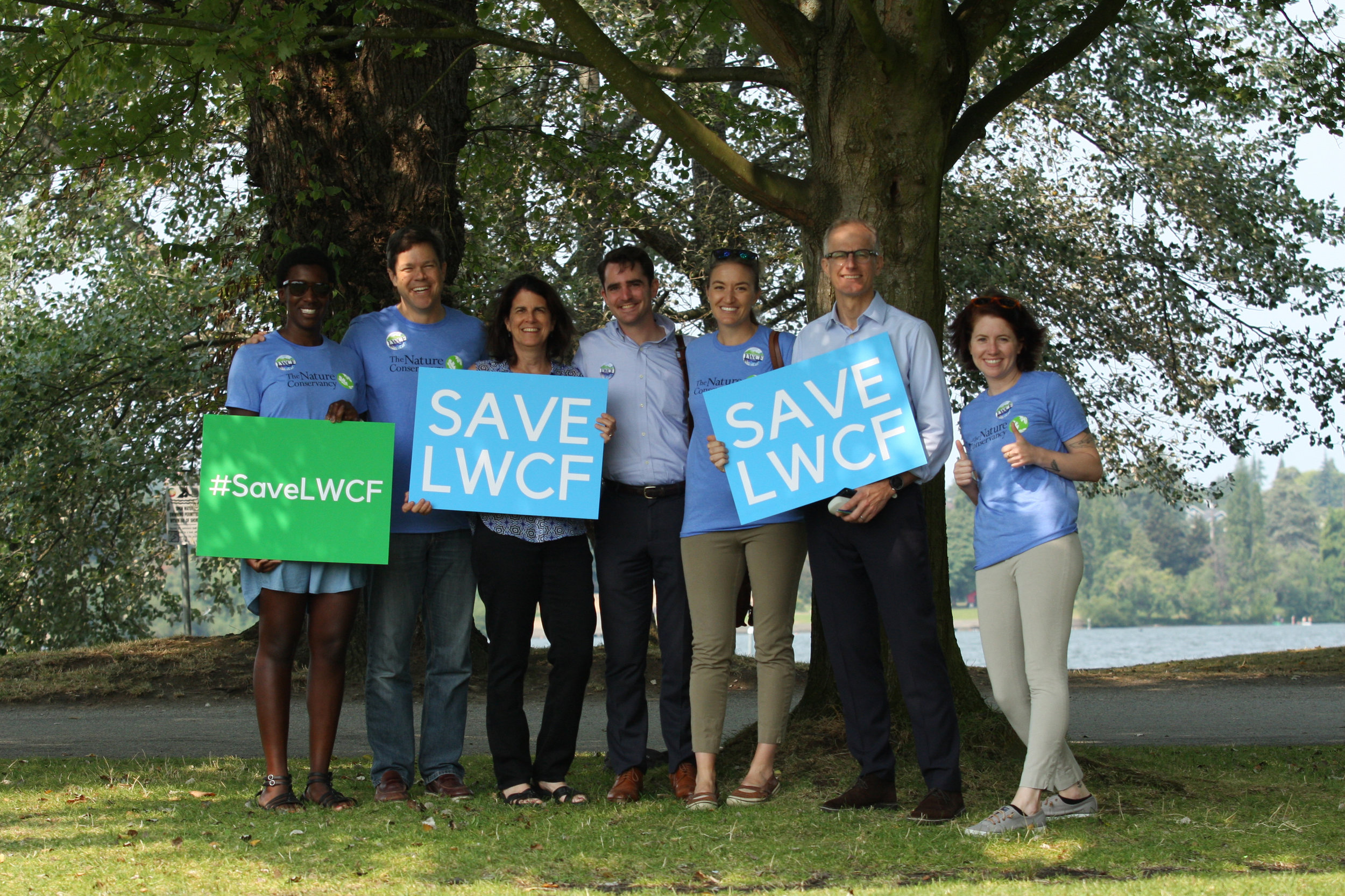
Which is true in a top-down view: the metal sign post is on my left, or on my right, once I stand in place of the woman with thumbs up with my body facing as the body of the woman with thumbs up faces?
on my right

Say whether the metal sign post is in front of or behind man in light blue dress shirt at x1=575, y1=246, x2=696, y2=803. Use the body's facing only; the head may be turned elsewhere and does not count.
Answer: behind

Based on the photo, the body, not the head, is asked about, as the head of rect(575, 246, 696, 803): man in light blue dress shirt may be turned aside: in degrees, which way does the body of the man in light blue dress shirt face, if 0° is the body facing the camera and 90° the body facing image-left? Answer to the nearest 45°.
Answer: approximately 0°

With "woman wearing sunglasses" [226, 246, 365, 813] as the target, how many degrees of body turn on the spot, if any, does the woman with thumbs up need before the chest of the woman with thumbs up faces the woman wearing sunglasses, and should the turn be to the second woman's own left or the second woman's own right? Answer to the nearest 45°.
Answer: approximately 45° to the second woman's own right

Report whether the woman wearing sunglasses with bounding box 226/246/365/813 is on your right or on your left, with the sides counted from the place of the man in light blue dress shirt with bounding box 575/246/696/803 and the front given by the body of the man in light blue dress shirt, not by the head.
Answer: on your right

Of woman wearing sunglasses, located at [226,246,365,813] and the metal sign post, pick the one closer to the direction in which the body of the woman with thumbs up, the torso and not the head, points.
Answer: the woman wearing sunglasses

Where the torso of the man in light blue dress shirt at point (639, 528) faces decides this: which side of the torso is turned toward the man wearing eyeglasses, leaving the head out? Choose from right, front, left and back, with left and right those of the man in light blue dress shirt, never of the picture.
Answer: left

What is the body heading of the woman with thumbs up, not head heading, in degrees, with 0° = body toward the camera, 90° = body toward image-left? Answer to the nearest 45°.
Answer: approximately 45°
